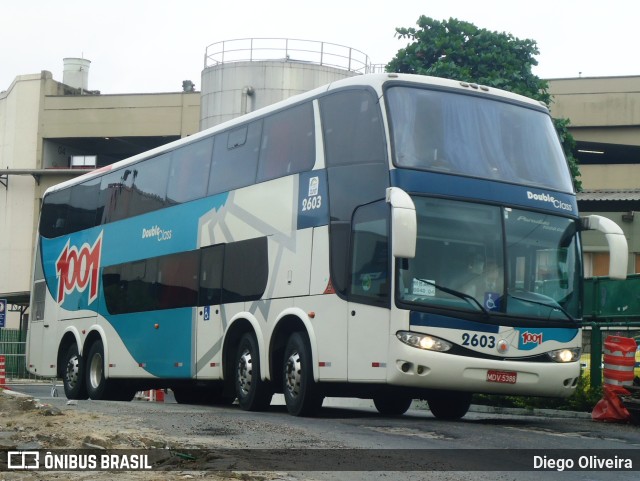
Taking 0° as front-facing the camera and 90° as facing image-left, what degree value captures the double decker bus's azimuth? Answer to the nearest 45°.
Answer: approximately 315°

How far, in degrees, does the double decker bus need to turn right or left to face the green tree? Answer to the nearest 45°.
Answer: approximately 135° to its left

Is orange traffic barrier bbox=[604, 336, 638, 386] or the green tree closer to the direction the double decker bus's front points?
the orange traffic barrier

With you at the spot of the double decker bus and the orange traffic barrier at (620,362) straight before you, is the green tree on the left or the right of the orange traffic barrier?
left
